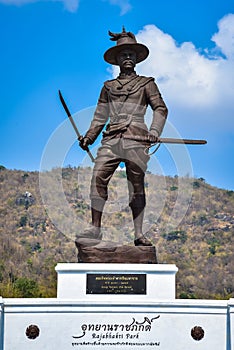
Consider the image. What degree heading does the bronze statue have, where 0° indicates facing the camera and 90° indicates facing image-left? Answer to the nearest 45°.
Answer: approximately 0°

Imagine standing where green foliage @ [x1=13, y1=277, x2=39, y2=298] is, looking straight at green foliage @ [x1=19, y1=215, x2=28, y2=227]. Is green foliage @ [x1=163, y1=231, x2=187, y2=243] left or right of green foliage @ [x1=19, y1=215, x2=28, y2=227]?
right

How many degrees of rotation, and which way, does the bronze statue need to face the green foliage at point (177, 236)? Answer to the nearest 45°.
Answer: approximately 180°

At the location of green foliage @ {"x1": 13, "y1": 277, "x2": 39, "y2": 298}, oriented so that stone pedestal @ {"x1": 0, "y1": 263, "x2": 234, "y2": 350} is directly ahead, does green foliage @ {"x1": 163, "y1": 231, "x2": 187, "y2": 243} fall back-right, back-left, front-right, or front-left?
back-left

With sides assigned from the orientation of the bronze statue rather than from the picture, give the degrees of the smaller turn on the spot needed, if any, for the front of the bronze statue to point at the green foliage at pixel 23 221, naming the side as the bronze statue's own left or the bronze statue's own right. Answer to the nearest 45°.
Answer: approximately 180°

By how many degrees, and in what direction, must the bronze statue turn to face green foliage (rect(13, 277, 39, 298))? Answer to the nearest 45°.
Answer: approximately 180°

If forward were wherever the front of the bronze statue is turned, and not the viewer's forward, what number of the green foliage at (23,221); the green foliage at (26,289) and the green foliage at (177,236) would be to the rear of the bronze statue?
3
